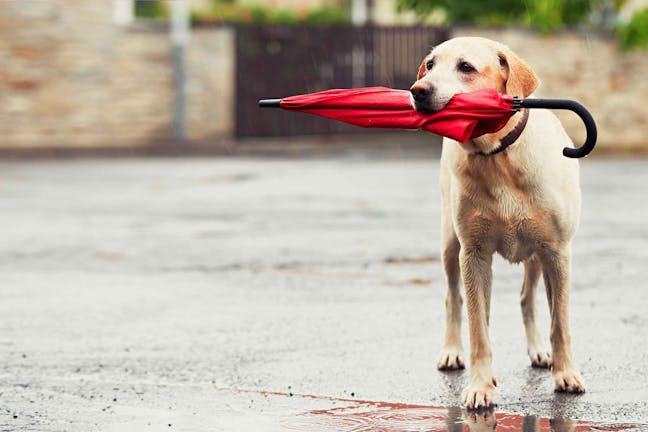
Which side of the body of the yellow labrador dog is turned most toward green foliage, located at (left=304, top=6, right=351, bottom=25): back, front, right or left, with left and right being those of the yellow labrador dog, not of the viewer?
back

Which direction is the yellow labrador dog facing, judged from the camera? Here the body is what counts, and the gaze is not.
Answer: toward the camera
